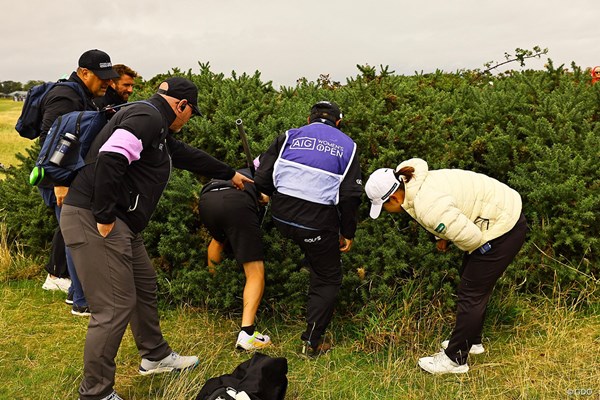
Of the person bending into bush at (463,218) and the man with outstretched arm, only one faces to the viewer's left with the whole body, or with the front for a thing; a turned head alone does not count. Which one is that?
the person bending into bush

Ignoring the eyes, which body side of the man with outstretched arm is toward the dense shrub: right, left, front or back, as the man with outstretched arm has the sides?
front

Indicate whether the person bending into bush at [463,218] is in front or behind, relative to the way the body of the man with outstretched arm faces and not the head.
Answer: in front

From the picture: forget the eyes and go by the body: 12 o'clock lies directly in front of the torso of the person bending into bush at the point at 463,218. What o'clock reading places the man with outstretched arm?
The man with outstretched arm is roughly at 11 o'clock from the person bending into bush.

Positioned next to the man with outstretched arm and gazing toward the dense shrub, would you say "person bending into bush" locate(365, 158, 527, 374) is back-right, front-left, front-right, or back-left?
front-right

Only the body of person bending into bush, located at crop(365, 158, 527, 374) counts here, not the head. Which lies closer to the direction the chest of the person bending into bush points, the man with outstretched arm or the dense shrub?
the man with outstretched arm

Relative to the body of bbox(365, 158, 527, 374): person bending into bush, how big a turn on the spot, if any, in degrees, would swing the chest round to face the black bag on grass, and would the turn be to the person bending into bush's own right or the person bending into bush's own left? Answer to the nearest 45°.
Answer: approximately 45° to the person bending into bush's own left

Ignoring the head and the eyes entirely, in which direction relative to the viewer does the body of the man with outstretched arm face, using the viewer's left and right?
facing to the right of the viewer

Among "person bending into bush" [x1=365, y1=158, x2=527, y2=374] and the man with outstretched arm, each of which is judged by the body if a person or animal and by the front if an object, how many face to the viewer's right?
1

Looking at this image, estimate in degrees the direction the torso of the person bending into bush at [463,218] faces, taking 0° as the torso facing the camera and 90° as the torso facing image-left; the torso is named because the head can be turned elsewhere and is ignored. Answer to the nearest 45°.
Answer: approximately 90°
